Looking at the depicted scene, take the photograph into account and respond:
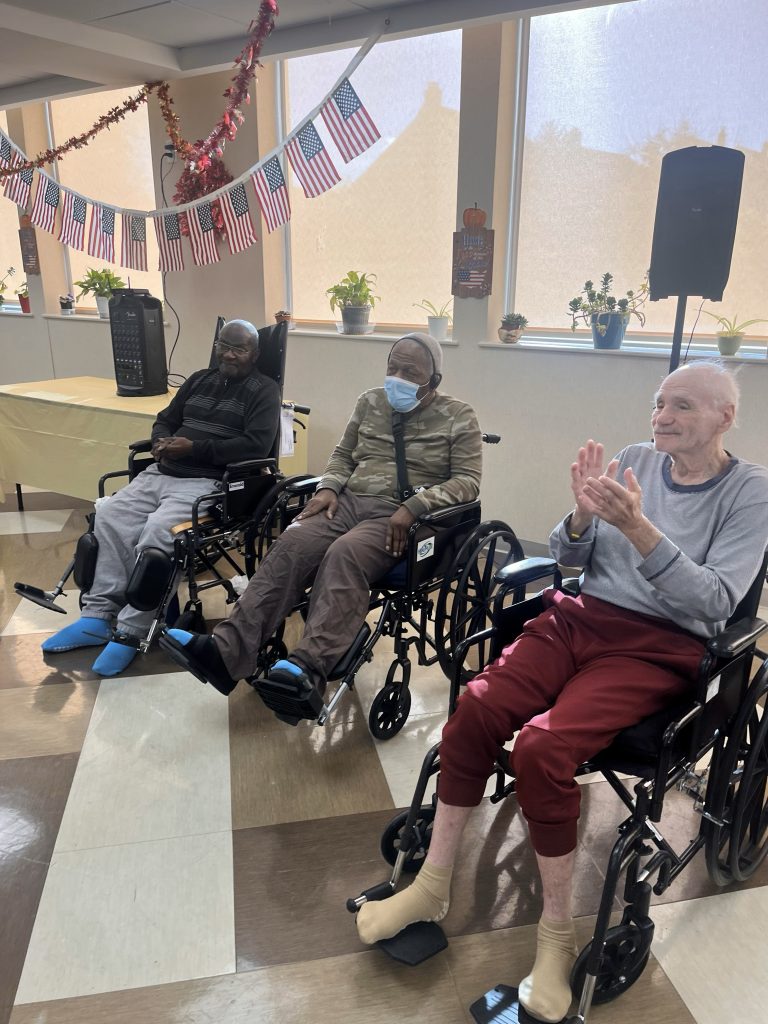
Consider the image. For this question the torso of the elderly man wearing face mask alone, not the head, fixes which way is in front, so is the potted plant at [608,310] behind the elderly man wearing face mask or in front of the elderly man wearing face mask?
behind

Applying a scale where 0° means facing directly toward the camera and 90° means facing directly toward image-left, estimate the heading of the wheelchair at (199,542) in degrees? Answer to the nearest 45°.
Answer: approximately 45°

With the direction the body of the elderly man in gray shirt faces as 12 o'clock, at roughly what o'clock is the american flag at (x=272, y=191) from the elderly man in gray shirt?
The american flag is roughly at 3 o'clock from the elderly man in gray shirt.

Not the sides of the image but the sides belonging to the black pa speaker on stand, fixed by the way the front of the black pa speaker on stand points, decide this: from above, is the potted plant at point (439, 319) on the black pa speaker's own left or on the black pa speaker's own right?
on the black pa speaker's own right

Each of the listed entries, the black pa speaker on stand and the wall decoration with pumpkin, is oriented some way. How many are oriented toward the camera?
2

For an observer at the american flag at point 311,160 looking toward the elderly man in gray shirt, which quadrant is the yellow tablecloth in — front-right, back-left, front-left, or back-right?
back-right

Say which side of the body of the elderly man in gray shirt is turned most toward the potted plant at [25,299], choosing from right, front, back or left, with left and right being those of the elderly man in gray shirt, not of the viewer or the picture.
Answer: right

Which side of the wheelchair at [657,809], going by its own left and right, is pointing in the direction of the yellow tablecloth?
right

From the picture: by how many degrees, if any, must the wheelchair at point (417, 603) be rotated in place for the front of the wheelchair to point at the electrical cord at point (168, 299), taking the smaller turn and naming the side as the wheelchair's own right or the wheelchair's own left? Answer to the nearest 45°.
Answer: approximately 90° to the wheelchair's own right

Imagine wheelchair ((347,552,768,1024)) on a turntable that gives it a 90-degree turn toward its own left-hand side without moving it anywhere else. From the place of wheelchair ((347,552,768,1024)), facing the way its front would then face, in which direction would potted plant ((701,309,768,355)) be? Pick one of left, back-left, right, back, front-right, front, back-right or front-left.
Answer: back-left

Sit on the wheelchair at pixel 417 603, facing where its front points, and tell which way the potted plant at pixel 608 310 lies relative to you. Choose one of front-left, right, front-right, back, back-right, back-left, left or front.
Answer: back

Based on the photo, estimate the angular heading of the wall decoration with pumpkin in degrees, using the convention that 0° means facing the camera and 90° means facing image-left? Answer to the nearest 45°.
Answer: approximately 0°

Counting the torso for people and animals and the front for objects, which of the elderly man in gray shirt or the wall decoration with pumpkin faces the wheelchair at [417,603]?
the wall decoration with pumpkin

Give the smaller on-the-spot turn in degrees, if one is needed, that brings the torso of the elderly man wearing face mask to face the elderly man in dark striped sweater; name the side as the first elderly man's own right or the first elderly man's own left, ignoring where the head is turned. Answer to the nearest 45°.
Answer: approximately 90° to the first elderly man's own right

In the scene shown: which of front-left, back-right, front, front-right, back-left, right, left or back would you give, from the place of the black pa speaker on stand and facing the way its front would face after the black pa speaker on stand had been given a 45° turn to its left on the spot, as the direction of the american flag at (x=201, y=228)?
back-right

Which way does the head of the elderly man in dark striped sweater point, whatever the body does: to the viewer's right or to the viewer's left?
to the viewer's left
